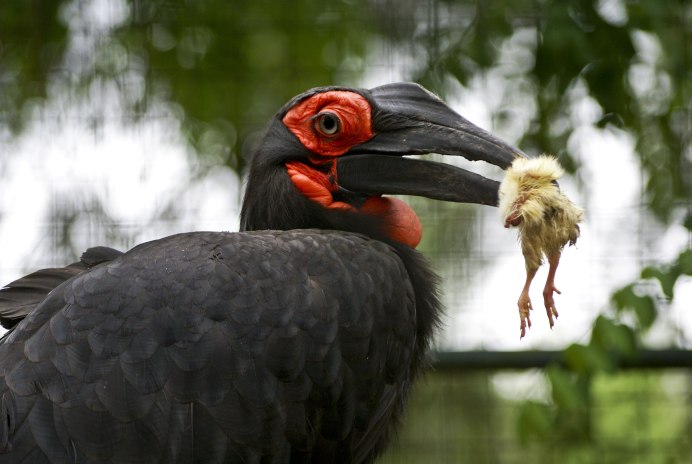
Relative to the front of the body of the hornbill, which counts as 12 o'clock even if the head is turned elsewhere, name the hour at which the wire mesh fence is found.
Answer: The wire mesh fence is roughly at 10 o'clock from the hornbill.

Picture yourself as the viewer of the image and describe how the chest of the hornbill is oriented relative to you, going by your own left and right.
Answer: facing to the right of the viewer
